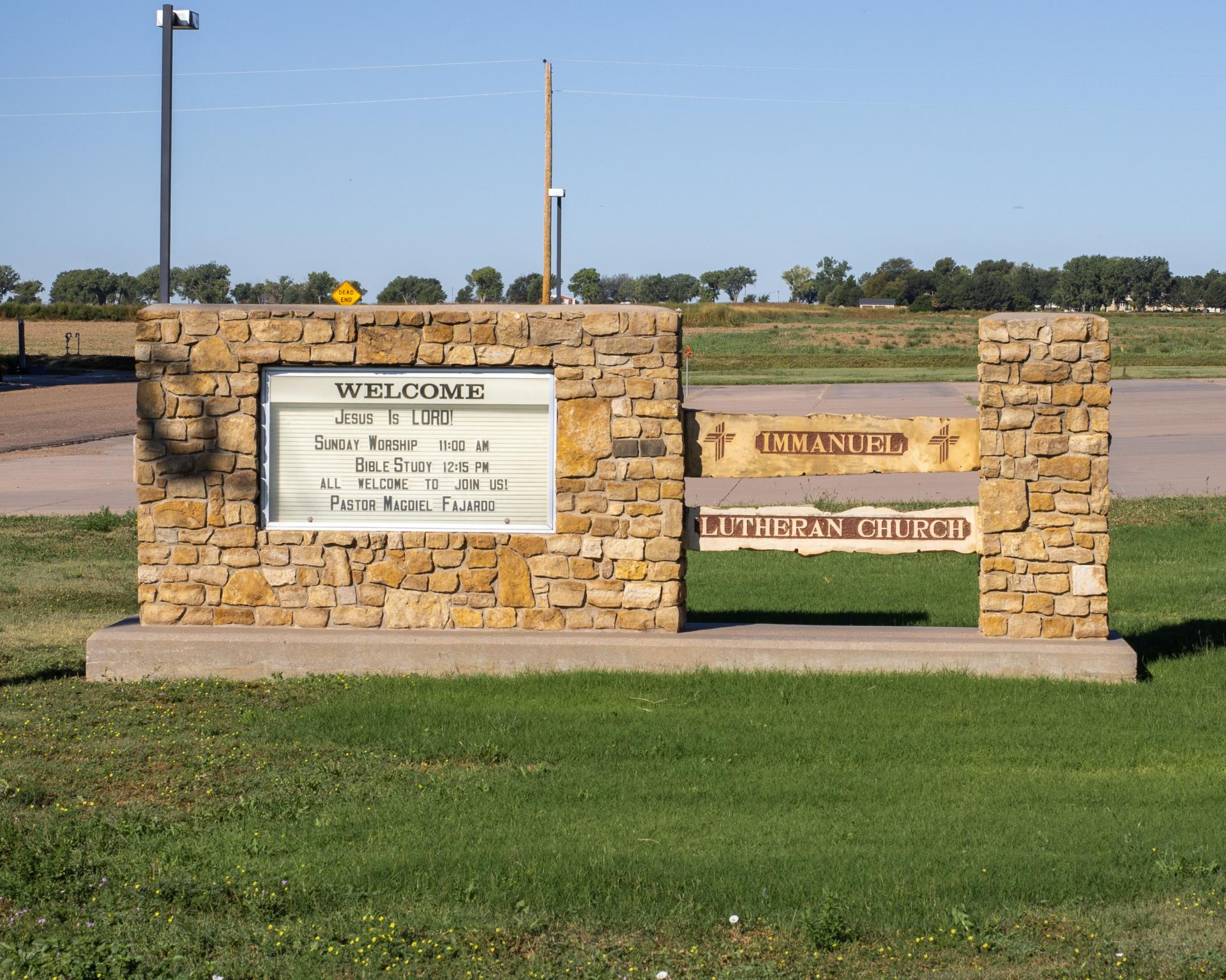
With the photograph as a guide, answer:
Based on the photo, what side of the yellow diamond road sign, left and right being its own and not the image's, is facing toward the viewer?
front

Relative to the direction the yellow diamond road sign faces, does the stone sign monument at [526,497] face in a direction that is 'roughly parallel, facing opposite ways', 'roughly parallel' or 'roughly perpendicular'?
roughly parallel

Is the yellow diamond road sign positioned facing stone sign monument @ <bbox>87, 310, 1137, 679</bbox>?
yes

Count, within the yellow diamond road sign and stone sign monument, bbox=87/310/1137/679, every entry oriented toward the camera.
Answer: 2

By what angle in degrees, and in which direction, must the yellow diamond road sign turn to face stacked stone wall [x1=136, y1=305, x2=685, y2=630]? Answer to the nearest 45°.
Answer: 0° — it already faces it

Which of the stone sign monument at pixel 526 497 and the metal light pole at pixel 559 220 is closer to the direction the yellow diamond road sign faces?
the stone sign monument

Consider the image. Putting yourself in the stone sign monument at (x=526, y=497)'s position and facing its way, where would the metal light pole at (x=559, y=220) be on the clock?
The metal light pole is roughly at 6 o'clock from the stone sign monument.

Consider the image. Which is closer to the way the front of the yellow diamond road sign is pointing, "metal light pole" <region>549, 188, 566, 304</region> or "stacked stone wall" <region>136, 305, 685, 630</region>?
the stacked stone wall
